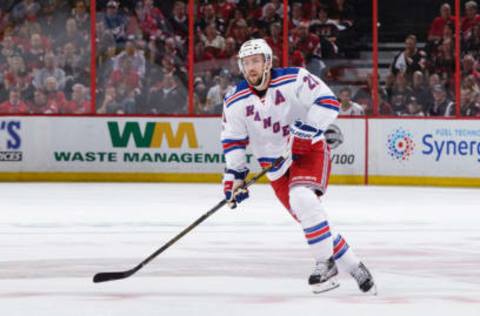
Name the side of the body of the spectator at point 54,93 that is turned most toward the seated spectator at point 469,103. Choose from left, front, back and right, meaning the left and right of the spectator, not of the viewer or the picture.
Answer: left

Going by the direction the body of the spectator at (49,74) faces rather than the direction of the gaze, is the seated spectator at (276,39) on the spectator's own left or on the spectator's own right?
on the spectator's own left

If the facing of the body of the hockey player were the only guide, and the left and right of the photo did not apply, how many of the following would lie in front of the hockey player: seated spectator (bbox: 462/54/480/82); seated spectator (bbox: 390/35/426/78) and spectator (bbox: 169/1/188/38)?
0

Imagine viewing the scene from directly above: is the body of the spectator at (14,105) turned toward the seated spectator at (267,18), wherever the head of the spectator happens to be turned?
no

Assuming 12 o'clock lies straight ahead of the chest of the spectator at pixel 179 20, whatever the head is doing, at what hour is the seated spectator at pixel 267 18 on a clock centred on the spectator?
The seated spectator is roughly at 9 o'clock from the spectator.

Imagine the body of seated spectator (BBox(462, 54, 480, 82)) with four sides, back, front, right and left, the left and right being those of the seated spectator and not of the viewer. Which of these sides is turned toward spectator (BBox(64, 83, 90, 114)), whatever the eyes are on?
right

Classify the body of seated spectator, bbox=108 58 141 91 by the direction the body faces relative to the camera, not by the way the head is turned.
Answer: toward the camera

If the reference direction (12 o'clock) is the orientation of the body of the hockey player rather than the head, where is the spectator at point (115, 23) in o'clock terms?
The spectator is roughly at 4 o'clock from the hockey player.

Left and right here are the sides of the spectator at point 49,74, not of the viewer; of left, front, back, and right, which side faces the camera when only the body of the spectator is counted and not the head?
front

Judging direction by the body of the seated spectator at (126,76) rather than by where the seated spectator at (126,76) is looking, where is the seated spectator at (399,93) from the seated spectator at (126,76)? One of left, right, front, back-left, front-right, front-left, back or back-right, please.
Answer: left

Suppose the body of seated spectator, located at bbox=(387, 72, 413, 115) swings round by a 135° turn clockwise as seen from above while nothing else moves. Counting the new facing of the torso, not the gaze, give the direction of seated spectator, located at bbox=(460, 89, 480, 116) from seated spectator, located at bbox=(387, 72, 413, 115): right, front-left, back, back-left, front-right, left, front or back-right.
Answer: back-right

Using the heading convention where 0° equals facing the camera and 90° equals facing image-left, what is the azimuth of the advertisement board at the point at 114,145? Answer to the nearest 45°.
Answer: approximately 0°

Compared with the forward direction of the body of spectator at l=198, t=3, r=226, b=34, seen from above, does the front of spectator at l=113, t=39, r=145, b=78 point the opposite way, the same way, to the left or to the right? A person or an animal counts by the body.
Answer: the same way

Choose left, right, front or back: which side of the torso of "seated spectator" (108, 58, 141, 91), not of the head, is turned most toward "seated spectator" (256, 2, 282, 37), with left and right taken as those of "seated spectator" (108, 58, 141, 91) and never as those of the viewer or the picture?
left

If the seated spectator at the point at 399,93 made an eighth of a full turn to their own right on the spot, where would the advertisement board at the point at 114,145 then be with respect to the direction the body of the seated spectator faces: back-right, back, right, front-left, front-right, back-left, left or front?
front-right

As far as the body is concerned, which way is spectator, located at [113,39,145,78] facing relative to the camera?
toward the camera

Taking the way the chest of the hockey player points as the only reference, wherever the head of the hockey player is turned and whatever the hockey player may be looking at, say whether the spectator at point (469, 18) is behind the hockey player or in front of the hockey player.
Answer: behind

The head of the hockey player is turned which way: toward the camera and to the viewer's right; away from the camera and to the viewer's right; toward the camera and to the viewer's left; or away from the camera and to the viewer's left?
toward the camera and to the viewer's left
